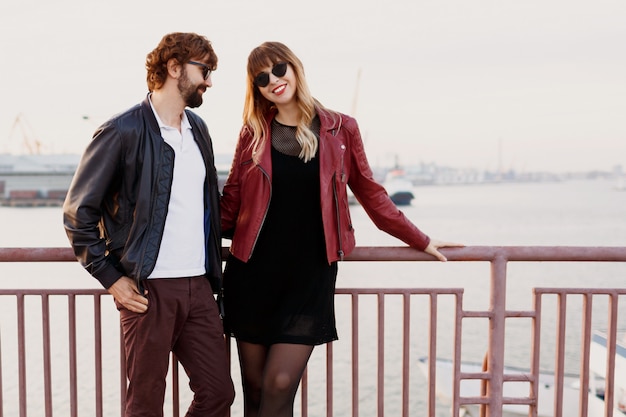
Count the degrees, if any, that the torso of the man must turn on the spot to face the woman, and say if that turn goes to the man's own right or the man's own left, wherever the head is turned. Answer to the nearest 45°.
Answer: approximately 45° to the man's own left

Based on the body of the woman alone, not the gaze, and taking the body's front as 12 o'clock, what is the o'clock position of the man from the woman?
The man is roughly at 2 o'clock from the woman.

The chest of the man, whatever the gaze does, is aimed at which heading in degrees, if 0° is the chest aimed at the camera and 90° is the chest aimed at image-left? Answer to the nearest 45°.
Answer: approximately 315°

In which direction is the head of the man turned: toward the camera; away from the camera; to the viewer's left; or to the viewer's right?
to the viewer's right

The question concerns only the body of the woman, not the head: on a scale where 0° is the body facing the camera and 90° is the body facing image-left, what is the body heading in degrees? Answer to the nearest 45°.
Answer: approximately 0°
